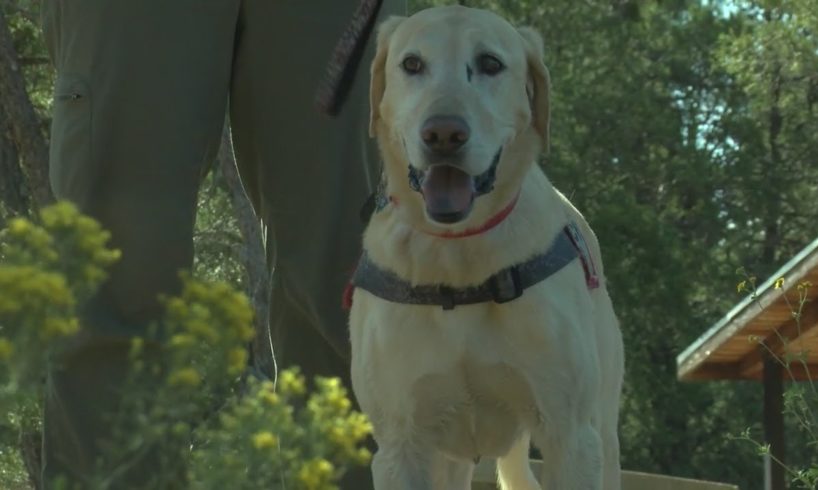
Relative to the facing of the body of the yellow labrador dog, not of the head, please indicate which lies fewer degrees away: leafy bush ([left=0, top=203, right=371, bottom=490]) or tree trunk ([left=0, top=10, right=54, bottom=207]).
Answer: the leafy bush

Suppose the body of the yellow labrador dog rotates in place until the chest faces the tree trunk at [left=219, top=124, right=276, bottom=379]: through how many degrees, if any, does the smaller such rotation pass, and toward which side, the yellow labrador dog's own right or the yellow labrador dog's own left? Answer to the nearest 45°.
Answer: approximately 180°

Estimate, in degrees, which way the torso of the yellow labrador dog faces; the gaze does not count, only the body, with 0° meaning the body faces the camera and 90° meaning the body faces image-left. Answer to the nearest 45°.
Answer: approximately 0°

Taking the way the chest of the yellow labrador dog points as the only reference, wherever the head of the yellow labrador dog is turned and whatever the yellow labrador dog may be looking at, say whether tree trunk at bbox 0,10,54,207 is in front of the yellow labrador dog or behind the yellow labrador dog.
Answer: behind

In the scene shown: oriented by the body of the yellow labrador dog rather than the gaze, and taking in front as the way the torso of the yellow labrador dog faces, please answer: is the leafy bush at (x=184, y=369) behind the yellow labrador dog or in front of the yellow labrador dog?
in front
